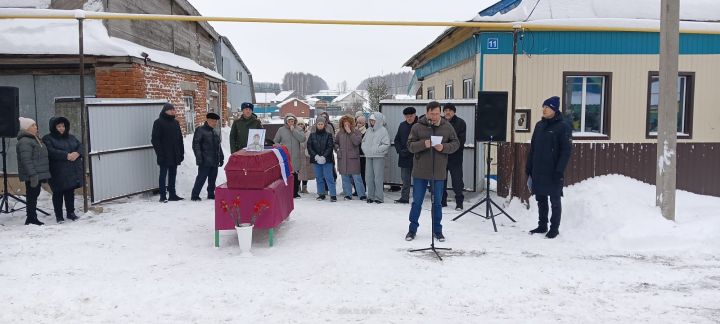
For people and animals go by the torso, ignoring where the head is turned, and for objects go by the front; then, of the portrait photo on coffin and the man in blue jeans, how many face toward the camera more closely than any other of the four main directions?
2

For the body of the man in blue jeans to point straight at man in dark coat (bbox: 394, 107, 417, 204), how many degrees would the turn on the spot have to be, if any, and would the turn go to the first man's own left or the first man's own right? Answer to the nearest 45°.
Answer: approximately 180°

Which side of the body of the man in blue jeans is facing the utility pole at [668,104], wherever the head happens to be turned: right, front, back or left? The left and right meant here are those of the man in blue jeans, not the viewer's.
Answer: left

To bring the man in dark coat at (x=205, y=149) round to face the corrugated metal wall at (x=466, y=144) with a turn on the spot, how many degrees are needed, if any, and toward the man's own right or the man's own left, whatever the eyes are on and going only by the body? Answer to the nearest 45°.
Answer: approximately 45° to the man's own left

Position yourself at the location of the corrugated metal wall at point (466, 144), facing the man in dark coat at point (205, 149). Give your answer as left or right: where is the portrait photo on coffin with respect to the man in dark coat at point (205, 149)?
left

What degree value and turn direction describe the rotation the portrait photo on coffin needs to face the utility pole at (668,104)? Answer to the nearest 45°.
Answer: approximately 90° to its left

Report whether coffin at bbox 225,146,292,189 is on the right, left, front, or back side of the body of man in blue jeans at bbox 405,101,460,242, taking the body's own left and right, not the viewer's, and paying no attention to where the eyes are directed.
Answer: right

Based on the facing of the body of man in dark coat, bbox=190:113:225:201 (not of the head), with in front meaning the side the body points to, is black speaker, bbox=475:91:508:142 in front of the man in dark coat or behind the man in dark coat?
in front

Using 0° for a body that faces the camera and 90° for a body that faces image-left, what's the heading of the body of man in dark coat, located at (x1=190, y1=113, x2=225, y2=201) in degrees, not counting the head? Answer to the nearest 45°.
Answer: approximately 315°
